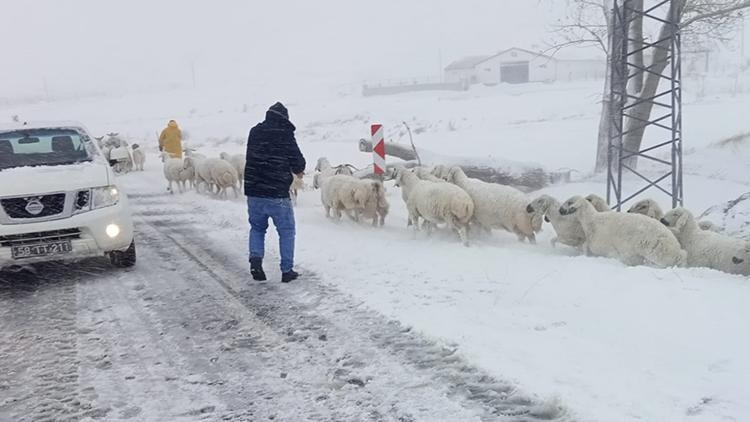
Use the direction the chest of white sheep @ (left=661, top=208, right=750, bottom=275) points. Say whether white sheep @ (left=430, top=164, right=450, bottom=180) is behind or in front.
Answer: in front

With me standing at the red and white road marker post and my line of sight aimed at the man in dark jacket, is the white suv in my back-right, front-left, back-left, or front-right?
front-right

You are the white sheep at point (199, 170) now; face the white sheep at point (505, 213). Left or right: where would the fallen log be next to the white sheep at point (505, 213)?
left

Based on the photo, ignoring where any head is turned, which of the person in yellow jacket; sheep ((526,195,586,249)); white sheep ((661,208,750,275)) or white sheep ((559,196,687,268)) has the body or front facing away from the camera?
the person in yellow jacket

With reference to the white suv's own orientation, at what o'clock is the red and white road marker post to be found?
The red and white road marker post is roughly at 8 o'clock from the white suv.

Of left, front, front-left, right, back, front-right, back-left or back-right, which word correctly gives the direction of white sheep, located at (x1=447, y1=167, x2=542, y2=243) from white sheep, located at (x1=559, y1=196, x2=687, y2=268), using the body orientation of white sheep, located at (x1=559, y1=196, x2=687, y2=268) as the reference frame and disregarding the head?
front-right

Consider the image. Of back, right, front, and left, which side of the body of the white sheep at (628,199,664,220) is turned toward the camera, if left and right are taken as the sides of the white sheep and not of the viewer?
left

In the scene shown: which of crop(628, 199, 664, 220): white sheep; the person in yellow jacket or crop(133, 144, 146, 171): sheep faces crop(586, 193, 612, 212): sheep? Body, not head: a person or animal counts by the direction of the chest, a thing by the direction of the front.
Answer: the white sheep

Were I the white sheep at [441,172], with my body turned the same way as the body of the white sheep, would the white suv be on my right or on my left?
on my left

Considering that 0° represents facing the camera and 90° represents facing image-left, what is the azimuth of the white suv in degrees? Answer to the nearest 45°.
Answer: approximately 0°

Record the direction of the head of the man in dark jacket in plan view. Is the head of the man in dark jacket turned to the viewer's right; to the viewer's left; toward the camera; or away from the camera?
away from the camera

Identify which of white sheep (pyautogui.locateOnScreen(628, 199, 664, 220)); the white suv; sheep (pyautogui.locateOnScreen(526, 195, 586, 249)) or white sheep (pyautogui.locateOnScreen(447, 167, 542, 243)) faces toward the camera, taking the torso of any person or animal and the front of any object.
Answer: the white suv

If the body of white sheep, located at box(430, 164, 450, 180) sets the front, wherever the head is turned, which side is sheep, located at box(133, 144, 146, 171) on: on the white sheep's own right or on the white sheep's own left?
on the white sheep's own right

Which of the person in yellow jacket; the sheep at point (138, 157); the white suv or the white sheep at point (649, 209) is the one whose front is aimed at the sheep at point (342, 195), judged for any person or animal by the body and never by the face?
the white sheep

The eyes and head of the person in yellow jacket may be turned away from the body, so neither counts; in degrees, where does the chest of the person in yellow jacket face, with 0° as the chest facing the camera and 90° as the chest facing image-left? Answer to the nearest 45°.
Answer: approximately 180°
